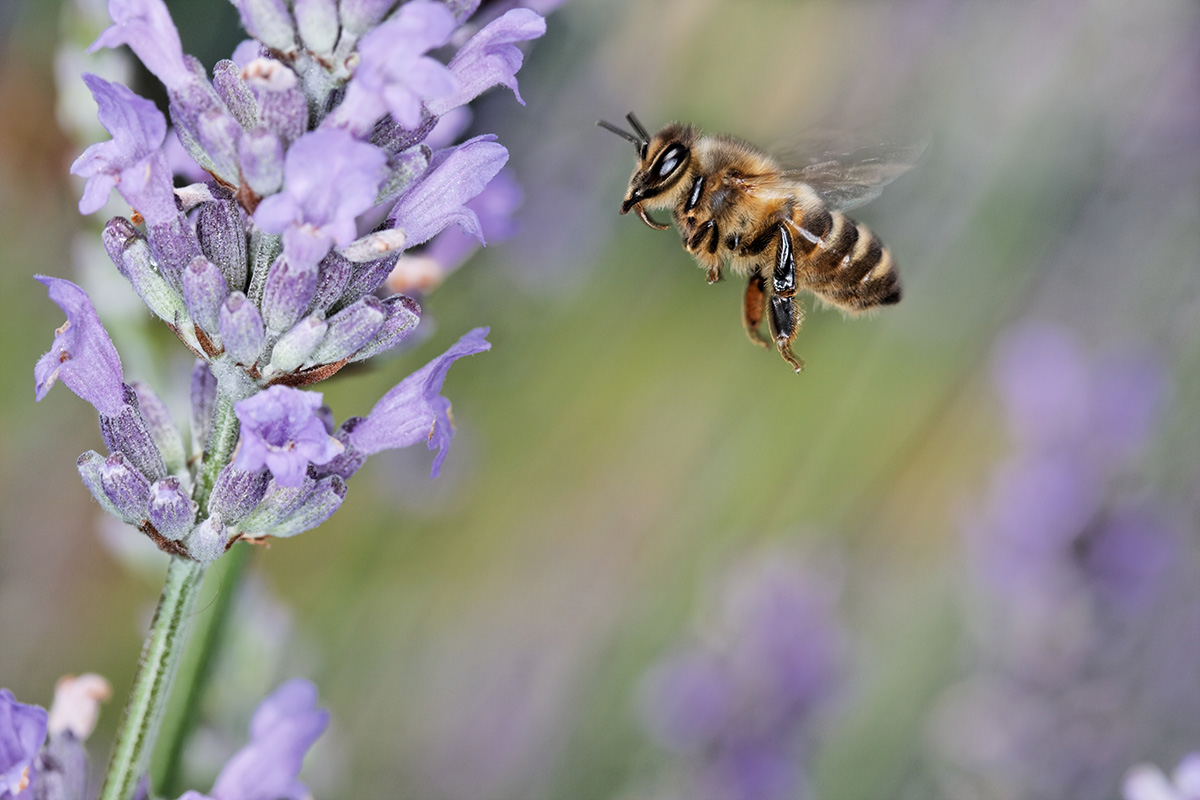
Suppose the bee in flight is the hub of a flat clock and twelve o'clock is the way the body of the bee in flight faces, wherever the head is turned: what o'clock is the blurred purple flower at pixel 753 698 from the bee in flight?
The blurred purple flower is roughly at 3 o'clock from the bee in flight.

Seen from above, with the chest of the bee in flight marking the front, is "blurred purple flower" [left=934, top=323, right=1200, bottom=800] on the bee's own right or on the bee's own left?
on the bee's own right

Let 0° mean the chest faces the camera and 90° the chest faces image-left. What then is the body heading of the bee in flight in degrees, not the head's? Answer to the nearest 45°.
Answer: approximately 90°
